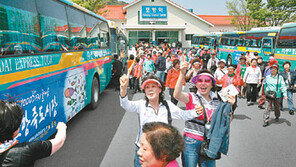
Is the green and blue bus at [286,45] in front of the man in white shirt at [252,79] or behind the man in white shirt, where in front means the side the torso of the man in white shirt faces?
behind

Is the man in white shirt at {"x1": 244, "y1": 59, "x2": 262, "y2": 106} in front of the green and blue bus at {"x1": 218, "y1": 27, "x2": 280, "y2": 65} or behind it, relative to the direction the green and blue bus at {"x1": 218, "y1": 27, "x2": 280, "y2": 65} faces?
in front

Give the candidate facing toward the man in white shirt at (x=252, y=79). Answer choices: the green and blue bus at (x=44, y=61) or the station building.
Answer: the station building

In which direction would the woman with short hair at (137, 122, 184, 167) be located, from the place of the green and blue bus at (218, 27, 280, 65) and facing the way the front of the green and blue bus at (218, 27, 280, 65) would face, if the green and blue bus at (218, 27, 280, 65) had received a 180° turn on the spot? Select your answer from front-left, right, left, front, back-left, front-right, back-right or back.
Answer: back-left

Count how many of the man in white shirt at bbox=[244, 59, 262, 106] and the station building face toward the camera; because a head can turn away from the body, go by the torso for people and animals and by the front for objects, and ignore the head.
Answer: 2

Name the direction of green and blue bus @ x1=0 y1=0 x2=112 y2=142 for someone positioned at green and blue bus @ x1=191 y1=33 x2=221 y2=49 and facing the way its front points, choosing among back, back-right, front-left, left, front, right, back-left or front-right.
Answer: front-right

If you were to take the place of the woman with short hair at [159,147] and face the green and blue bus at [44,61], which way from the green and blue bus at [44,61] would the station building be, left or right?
right
